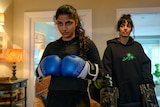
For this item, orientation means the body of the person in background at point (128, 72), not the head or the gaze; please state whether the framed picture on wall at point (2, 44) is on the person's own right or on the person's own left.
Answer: on the person's own right

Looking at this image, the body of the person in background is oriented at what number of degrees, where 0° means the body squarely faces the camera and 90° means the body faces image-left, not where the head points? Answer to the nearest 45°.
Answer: approximately 0°

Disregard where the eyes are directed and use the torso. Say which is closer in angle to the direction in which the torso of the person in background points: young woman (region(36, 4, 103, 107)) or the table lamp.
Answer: the young woman

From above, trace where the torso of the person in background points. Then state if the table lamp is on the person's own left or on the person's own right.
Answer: on the person's own right
